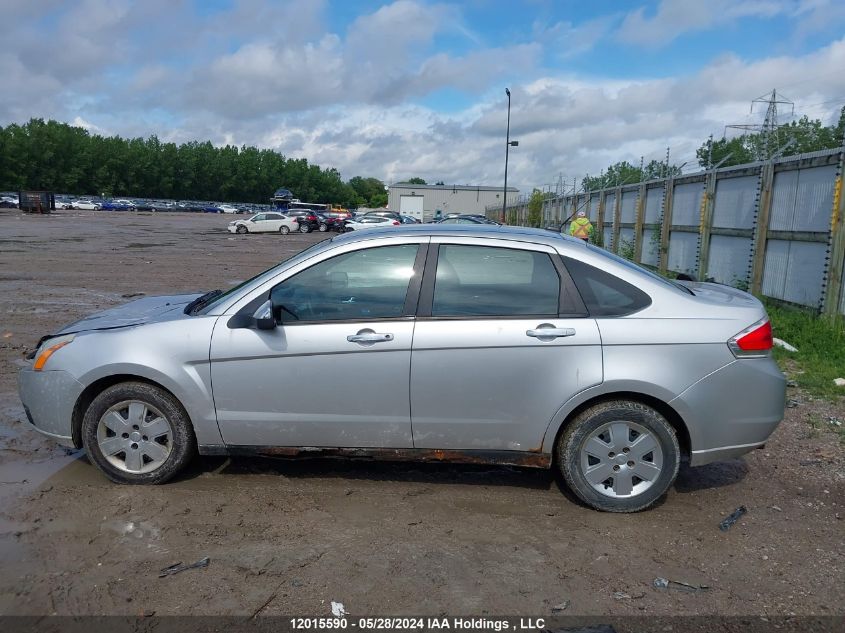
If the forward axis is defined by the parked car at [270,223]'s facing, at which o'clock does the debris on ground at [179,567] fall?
The debris on ground is roughly at 9 o'clock from the parked car.

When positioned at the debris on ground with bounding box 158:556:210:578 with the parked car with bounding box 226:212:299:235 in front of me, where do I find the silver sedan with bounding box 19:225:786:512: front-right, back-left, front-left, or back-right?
front-right

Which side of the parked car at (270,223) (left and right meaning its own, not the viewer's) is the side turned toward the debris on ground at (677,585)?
left

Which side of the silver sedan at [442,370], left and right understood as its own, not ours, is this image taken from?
left

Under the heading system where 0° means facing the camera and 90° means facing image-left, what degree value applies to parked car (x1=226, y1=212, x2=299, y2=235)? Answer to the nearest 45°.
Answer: approximately 90°

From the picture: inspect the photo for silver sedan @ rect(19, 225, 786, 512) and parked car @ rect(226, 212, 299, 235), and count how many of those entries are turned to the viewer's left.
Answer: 2

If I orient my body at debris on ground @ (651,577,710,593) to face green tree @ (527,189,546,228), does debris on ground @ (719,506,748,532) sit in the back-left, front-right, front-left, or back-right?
front-right

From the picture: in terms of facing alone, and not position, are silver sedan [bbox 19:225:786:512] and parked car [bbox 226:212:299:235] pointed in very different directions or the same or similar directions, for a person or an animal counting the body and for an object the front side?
same or similar directions

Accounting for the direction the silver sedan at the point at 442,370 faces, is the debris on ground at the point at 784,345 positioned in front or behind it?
behind

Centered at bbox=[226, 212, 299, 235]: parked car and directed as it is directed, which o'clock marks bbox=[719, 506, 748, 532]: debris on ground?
The debris on ground is roughly at 9 o'clock from the parked car.

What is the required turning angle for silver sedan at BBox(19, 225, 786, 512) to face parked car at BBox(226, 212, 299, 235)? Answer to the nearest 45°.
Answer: approximately 90° to its right

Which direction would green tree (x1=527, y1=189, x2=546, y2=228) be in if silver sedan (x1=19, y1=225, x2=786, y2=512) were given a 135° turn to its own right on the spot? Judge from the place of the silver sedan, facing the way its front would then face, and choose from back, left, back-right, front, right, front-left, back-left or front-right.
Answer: front-left

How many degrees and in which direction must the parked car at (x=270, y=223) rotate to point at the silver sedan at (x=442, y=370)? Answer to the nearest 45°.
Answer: approximately 90° to its left
